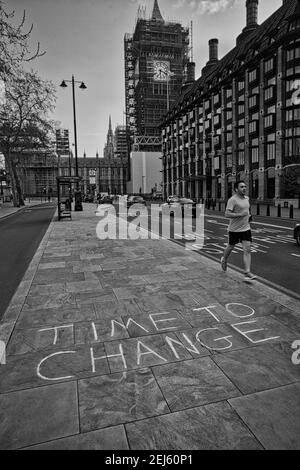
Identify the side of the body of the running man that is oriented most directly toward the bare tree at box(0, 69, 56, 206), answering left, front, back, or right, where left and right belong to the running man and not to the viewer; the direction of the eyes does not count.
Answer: back

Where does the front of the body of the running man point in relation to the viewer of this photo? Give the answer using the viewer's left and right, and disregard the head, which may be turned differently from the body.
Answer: facing the viewer and to the right of the viewer
